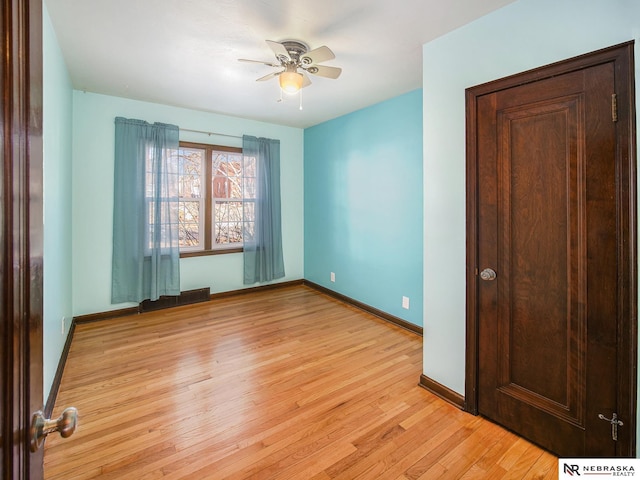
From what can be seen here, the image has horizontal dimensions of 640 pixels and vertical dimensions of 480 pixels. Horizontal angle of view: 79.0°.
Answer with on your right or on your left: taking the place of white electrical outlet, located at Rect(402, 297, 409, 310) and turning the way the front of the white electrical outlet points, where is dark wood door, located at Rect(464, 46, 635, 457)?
on your left

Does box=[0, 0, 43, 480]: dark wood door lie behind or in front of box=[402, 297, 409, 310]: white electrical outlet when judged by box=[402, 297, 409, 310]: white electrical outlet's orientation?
in front

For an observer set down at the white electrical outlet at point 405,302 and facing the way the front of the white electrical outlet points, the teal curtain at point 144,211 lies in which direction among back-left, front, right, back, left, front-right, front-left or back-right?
front-right

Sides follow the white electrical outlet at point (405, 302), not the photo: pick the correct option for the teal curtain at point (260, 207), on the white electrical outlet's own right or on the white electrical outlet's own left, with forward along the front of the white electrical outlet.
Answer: on the white electrical outlet's own right

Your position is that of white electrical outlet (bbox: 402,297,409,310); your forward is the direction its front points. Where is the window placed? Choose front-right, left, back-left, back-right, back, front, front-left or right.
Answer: front-right
